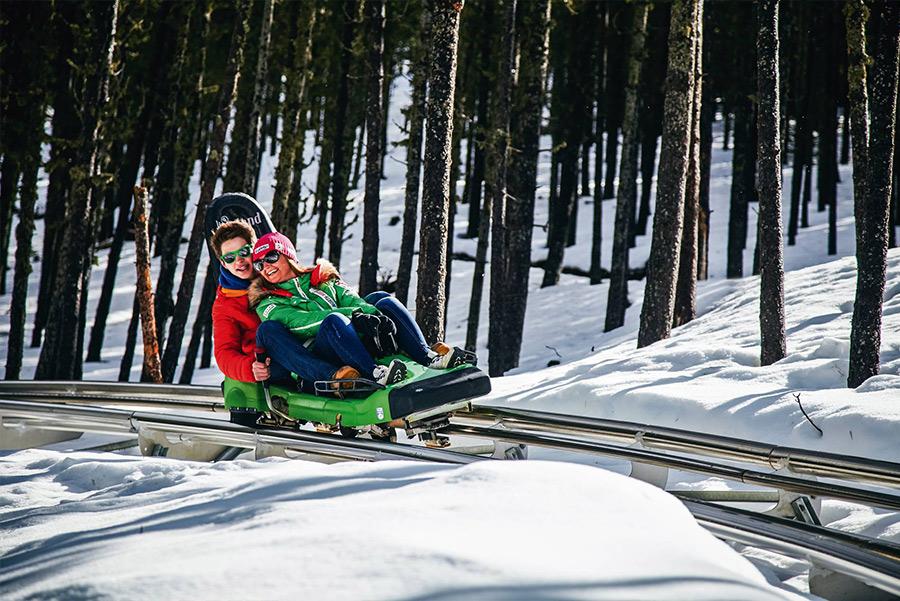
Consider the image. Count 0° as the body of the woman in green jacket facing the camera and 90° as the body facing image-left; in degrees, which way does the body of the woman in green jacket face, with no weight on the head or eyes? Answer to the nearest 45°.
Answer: approximately 315°

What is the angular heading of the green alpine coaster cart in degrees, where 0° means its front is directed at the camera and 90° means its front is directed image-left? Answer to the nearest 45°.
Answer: approximately 315°

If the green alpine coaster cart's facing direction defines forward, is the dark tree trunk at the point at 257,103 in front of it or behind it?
behind

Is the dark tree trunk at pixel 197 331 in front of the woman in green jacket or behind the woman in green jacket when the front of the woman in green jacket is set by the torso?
behind

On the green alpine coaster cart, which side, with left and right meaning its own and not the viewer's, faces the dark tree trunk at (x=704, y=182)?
left

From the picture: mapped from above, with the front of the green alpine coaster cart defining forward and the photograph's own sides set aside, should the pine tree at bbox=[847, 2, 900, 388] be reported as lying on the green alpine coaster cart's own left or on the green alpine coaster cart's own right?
on the green alpine coaster cart's own left
